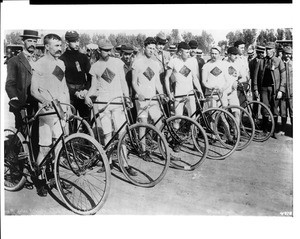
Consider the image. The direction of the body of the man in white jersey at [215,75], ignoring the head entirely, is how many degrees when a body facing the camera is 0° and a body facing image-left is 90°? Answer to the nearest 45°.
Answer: approximately 0°

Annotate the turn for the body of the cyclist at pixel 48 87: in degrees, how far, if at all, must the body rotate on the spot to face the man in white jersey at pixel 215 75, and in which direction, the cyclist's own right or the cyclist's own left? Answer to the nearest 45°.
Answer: approximately 45° to the cyclist's own left

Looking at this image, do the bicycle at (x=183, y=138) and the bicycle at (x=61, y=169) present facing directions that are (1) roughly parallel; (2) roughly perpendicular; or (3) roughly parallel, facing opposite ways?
roughly parallel

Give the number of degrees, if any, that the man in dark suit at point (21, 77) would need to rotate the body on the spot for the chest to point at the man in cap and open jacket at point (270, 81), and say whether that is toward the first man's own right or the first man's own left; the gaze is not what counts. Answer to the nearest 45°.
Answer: approximately 45° to the first man's own left

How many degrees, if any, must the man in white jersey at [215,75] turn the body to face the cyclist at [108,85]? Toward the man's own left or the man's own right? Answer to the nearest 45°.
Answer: approximately 45° to the man's own right

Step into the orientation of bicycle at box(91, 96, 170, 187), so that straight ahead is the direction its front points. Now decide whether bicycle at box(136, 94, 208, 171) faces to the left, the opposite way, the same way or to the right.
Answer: the same way

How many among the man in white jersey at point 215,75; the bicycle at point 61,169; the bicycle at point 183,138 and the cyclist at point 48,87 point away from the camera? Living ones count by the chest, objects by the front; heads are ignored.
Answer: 0

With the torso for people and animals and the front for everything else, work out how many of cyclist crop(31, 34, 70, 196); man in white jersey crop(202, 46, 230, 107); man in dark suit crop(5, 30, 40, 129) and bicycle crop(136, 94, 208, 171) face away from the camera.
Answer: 0

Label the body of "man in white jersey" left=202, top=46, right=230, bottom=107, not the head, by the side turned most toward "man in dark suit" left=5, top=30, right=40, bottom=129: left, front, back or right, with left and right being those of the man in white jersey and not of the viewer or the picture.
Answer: right
